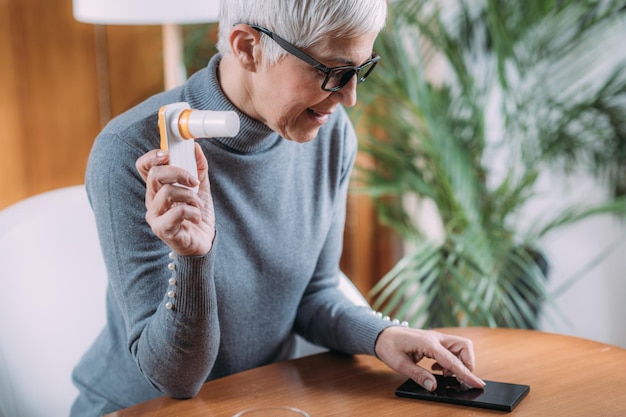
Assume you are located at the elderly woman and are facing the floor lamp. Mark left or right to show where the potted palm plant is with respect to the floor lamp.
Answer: right

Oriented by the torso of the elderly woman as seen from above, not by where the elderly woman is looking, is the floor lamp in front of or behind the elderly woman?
behind

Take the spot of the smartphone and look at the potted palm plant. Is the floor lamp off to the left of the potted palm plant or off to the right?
left

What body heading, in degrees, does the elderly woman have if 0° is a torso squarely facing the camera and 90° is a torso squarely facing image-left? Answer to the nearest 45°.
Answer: approximately 315°

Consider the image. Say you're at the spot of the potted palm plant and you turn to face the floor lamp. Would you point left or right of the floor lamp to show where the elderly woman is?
left

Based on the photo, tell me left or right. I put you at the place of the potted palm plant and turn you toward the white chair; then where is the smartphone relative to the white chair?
left

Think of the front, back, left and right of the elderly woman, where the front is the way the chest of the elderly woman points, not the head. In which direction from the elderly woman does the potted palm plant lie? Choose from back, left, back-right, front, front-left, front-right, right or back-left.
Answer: left
